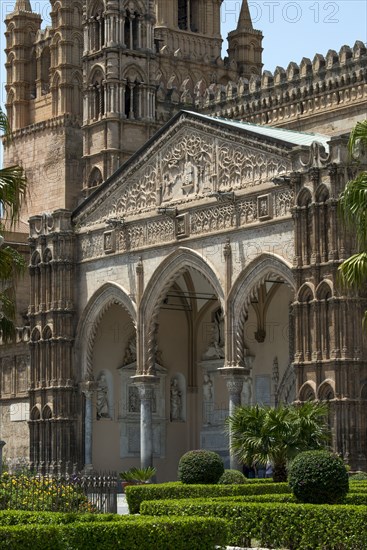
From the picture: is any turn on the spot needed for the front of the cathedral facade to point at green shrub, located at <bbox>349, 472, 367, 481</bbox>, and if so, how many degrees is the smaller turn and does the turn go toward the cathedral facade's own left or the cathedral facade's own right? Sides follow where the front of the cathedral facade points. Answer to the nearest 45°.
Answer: approximately 45° to the cathedral facade's own left

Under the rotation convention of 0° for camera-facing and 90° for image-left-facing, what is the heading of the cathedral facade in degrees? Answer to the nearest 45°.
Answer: approximately 45°

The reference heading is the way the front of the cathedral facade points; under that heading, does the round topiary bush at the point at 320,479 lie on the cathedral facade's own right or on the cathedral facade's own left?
on the cathedral facade's own left

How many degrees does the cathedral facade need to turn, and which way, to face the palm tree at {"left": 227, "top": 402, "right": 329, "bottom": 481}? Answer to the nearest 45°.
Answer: approximately 45° to its left

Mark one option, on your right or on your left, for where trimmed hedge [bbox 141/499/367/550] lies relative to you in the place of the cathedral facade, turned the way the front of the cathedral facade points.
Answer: on your left
